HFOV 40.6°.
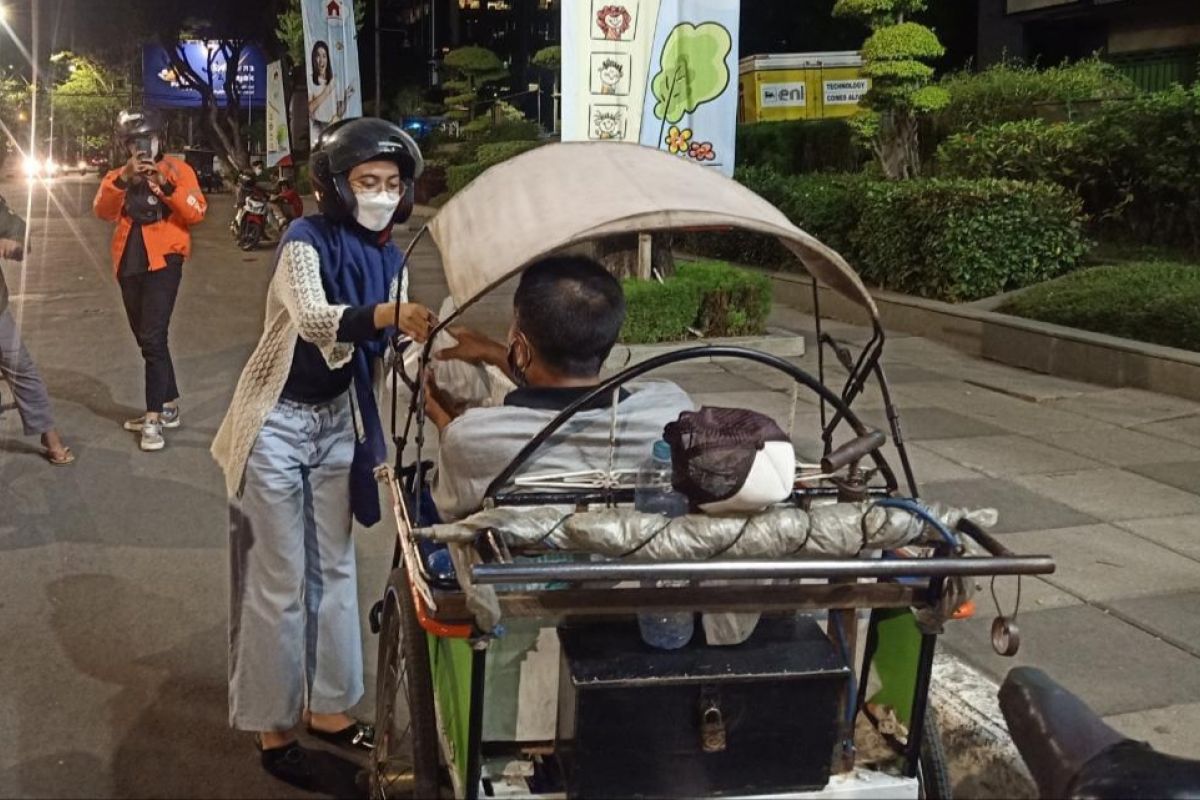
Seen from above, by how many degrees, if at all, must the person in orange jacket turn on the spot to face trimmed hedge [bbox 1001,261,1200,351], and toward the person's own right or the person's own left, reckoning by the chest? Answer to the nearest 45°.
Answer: approximately 90° to the person's own left

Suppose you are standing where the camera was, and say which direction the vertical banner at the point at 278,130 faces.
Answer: facing the viewer

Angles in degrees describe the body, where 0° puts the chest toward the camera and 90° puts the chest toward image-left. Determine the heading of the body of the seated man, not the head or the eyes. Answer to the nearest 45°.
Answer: approximately 135°

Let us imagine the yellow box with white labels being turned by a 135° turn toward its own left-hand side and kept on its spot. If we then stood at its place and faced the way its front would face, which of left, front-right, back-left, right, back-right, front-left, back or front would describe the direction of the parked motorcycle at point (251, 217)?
back

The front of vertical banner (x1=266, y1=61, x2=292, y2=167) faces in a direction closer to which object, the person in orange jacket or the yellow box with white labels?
the person in orange jacket

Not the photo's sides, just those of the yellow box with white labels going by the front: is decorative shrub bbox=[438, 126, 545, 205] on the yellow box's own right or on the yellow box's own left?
on the yellow box's own right

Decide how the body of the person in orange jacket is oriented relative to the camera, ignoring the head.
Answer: toward the camera

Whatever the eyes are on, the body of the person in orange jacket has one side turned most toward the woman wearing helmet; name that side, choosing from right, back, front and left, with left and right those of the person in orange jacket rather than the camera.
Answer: front

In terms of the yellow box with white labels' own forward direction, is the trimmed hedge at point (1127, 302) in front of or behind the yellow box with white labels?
in front

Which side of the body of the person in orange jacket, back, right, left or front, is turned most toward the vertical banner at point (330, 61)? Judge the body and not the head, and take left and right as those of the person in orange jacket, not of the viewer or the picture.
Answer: back

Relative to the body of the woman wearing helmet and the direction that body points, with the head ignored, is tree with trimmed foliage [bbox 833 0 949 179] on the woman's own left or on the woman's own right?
on the woman's own left

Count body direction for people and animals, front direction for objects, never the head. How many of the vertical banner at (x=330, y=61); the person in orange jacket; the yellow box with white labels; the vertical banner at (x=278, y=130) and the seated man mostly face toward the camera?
4
